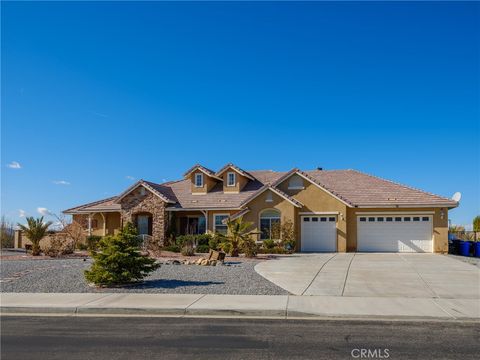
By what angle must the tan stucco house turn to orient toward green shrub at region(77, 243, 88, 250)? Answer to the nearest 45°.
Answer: approximately 90° to its right

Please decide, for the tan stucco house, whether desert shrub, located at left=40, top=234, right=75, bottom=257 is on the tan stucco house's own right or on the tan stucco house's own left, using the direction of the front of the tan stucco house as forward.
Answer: on the tan stucco house's own right

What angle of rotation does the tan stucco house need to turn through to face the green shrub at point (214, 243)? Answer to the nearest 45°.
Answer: approximately 45° to its right

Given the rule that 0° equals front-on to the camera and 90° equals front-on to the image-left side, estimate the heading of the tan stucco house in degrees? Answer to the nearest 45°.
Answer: approximately 0°

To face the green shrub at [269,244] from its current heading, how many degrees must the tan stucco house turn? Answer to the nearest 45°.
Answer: approximately 45° to its right
